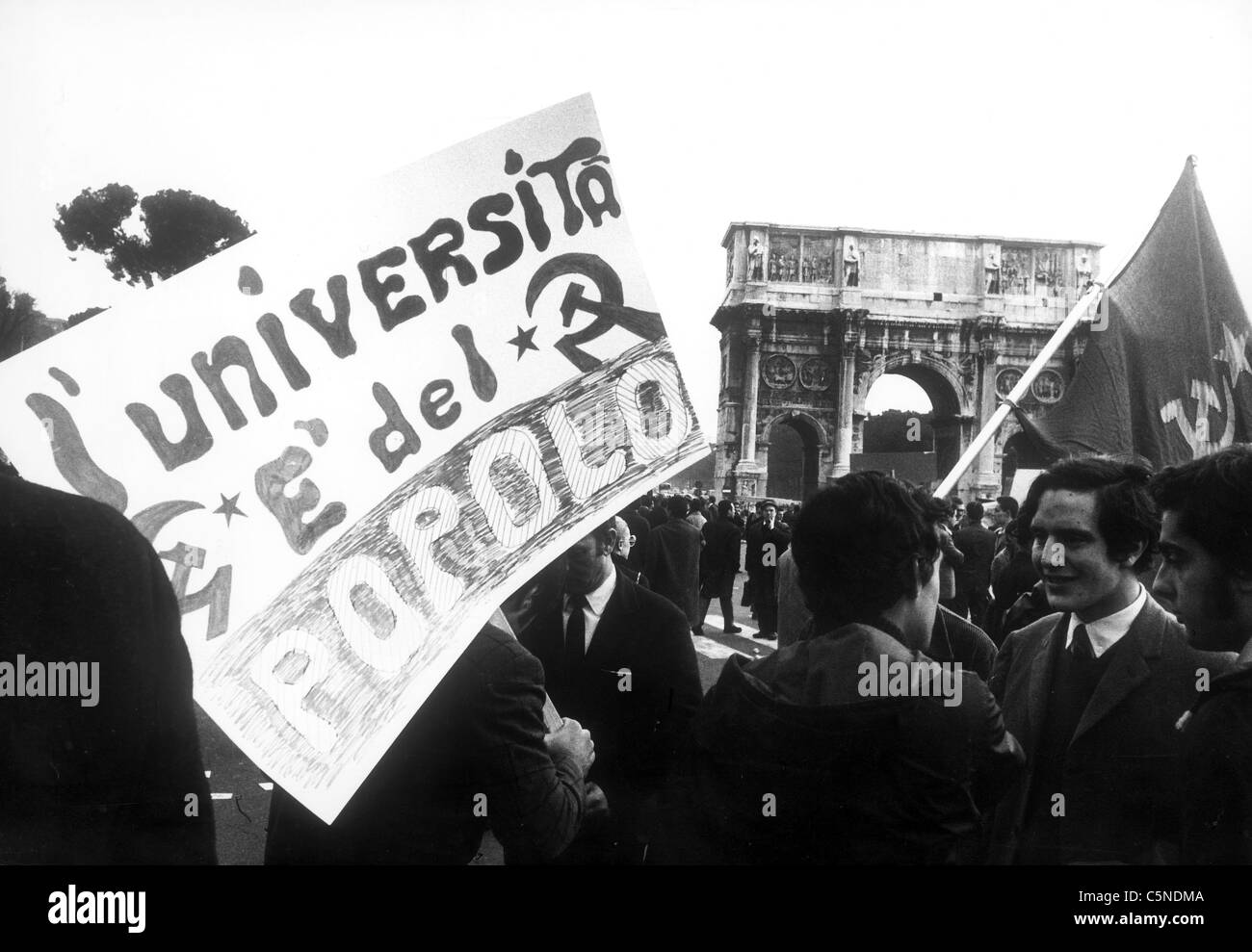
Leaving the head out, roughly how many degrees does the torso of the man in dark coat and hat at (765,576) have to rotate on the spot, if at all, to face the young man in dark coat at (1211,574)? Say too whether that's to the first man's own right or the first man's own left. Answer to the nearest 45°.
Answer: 0° — they already face them

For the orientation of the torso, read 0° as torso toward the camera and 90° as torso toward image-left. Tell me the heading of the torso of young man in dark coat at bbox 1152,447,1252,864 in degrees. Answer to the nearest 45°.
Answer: approximately 90°

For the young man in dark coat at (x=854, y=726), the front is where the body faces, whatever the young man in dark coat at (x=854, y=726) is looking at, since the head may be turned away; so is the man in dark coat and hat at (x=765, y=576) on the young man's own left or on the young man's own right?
on the young man's own left

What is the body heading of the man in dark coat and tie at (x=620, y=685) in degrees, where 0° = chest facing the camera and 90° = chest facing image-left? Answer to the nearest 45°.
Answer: approximately 45°

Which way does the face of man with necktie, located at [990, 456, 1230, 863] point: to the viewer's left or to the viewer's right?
to the viewer's left

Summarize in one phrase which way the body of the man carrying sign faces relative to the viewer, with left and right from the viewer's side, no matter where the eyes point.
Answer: facing away from the viewer and to the right of the viewer

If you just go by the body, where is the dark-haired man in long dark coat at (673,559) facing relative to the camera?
away from the camera
